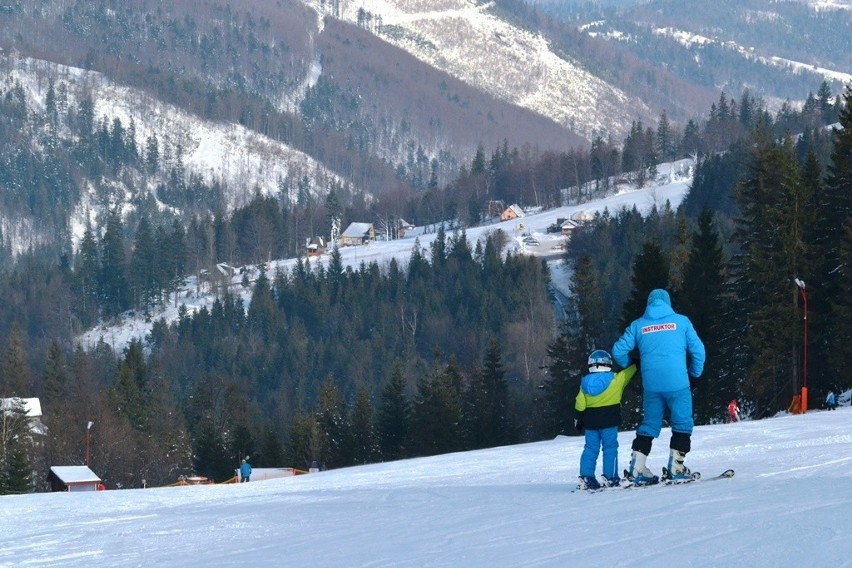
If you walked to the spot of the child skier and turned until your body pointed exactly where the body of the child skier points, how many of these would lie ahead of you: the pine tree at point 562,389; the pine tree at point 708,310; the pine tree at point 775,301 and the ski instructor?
3

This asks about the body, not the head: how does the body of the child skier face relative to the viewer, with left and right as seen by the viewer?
facing away from the viewer

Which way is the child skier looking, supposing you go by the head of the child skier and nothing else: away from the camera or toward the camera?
away from the camera

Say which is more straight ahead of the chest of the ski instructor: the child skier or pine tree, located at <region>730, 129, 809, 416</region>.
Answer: the pine tree

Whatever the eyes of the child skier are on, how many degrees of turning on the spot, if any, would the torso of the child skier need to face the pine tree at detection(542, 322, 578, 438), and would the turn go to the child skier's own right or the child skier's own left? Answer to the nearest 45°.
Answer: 0° — they already face it

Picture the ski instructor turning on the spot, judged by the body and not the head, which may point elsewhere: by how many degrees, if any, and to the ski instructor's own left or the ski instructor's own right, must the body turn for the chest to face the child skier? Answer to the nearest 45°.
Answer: approximately 45° to the ski instructor's own left

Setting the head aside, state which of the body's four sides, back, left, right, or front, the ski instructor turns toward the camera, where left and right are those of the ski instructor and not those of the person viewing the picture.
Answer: back

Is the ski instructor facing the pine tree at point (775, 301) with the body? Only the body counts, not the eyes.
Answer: yes
